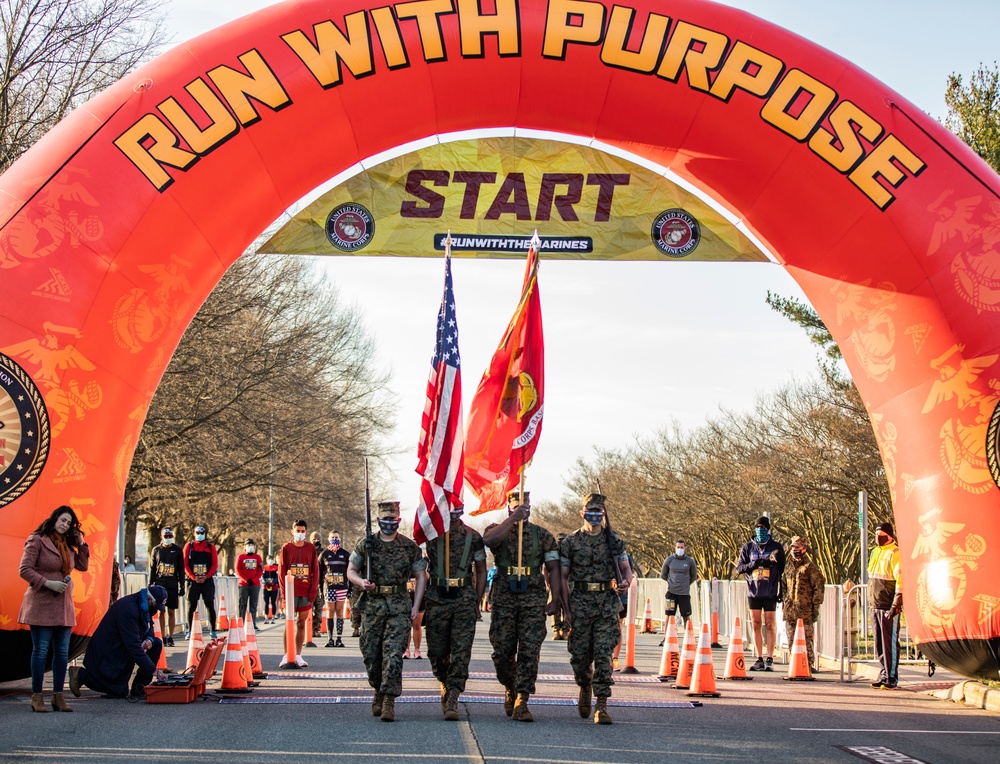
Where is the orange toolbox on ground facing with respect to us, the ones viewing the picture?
facing to the left of the viewer

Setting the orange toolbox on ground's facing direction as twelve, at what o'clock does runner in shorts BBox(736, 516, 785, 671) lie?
The runner in shorts is roughly at 5 o'clock from the orange toolbox on ground.

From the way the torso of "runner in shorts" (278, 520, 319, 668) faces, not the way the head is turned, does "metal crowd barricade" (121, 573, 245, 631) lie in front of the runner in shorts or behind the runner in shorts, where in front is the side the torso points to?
behind

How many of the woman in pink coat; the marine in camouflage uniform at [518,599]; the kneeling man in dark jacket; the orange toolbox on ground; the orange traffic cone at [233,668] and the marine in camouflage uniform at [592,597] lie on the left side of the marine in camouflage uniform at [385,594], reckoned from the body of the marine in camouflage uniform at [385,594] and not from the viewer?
2

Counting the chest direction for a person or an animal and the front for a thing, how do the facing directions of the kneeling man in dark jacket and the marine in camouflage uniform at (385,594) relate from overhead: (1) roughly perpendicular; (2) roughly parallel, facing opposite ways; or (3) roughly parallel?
roughly perpendicular

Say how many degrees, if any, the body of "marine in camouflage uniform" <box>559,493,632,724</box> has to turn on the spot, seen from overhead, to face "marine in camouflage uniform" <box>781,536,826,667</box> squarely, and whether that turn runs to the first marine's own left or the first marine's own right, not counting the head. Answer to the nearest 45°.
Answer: approximately 135° to the first marine's own left

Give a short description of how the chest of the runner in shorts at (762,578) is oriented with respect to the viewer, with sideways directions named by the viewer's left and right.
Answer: facing the viewer

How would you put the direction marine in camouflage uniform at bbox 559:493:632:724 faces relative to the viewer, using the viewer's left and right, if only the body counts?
facing the viewer

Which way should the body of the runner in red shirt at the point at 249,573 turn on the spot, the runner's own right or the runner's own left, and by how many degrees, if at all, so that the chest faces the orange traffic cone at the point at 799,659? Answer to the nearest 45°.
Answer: approximately 45° to the runner's own left

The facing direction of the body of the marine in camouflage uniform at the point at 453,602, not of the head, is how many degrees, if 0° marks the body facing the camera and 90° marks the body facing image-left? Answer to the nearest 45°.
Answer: approximately 0°

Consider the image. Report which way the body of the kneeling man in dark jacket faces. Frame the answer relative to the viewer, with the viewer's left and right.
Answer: facing to the right of the viewer

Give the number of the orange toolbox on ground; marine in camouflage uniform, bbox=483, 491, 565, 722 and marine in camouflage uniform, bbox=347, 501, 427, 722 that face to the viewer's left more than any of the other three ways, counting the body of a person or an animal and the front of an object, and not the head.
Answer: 1

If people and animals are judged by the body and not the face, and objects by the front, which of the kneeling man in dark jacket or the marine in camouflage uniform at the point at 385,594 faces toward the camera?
the marine in camouflage uniform

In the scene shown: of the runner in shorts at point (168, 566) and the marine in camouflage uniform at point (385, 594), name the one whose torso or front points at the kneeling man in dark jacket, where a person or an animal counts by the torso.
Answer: the runner in shorts

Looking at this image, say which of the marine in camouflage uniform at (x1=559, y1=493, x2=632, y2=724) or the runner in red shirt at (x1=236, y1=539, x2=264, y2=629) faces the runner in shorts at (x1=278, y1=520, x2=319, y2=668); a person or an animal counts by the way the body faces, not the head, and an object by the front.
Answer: the runner in red shirt

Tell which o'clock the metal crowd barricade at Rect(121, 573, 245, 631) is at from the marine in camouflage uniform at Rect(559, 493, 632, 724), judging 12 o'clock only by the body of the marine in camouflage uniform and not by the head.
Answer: The metal crowd barricade is roughly at 5 o'clock from the marine in camouflage uniform.

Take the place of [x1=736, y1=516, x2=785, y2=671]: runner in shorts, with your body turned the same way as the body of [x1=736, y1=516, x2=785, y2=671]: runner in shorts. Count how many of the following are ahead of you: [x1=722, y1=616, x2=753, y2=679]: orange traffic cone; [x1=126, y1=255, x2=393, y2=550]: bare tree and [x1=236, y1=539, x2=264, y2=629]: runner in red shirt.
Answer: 1

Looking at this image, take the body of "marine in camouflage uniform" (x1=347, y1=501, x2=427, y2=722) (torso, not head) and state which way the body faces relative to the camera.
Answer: toward the camera

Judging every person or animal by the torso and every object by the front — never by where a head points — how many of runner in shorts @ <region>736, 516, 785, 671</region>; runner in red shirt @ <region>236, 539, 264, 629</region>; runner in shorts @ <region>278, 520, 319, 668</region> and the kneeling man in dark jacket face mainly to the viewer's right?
1
